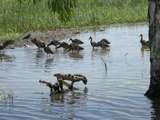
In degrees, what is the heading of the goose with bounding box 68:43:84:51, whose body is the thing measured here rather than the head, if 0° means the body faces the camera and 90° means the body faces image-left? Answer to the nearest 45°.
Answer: approximately 90°

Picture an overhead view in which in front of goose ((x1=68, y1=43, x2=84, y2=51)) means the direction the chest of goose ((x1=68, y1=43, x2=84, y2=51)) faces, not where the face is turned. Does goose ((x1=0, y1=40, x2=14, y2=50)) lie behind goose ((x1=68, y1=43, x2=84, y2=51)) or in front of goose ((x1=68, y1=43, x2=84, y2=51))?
in front
